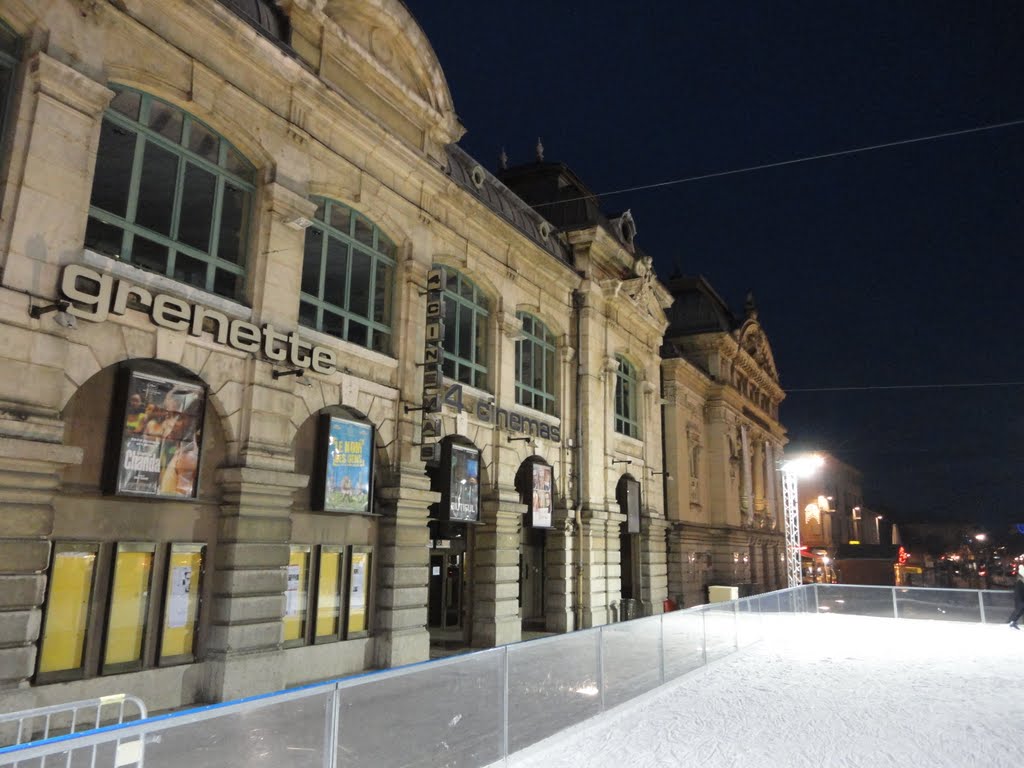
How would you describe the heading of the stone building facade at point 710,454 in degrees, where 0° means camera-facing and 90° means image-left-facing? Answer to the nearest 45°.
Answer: approximately 315°

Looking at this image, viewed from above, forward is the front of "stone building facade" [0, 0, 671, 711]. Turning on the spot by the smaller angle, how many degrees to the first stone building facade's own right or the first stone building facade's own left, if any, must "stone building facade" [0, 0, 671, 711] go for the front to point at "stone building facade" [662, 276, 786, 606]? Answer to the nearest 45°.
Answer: approximately 90° to the first stone building facade's own left

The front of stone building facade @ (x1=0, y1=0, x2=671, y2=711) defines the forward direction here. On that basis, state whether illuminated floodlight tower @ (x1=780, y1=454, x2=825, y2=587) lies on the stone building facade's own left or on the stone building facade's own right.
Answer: on the stone building facade's own left

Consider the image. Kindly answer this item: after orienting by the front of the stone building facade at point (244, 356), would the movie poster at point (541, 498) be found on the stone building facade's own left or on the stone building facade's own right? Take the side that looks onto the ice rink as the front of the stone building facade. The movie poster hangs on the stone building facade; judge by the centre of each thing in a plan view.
on the stone building facade's own left

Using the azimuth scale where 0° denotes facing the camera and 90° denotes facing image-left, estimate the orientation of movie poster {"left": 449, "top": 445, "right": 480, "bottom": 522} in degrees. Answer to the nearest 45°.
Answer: approximately 315°

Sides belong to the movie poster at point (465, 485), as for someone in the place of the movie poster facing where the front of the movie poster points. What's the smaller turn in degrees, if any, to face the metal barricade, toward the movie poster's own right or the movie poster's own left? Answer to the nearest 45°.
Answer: approximately 90° to the movie poster's own right

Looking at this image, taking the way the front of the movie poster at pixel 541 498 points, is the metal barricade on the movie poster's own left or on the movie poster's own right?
on the movie poster's own right

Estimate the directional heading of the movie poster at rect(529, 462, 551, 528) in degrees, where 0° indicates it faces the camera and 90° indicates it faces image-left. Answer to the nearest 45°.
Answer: approximately 315°
